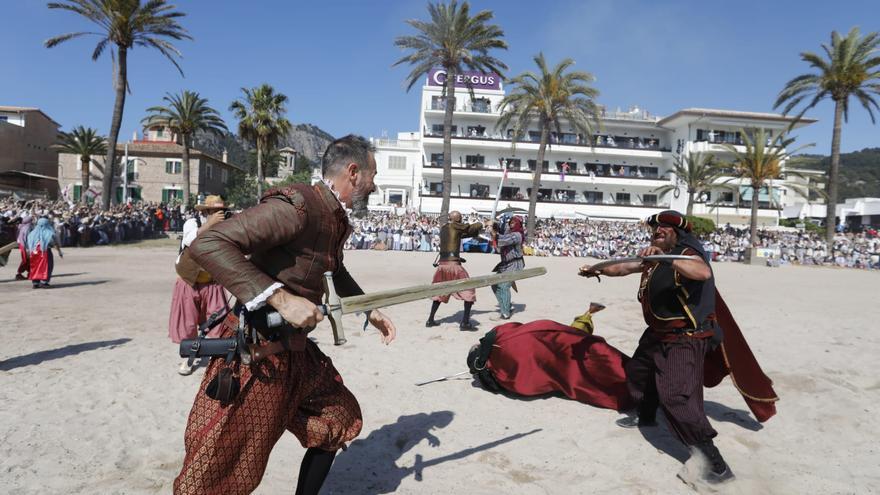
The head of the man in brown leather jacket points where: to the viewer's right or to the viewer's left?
to the viewer's right

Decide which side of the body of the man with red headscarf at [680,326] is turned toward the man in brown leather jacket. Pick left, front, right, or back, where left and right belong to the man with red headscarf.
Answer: front

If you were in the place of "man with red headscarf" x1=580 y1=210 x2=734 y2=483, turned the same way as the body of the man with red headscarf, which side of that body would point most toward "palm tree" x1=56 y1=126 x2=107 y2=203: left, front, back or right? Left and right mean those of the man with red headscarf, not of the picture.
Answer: right

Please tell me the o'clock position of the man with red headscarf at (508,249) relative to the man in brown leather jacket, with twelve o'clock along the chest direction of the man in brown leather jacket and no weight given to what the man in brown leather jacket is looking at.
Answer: The man with red headscarf is roughly at 10 o'clock from the man in brown leather jacket.

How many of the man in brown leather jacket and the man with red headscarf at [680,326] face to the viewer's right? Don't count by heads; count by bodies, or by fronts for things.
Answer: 1

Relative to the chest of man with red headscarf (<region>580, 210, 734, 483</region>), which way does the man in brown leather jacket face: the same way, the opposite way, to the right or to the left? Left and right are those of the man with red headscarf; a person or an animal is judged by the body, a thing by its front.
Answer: the opposite way

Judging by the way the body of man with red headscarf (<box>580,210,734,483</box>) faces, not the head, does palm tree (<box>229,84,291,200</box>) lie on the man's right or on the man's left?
on the man's right

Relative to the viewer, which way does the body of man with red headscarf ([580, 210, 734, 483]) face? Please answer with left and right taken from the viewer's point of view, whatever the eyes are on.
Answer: facing the viewer and to the left of the viewer

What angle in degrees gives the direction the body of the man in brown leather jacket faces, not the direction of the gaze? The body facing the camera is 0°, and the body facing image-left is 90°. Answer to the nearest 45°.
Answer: approximately 270°

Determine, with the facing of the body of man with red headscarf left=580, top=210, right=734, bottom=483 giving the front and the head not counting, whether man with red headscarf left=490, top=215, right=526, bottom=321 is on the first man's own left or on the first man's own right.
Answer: on the first man's own right

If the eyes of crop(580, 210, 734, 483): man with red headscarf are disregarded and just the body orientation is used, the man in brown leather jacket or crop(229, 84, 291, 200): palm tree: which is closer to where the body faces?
the man in brown leather jacket

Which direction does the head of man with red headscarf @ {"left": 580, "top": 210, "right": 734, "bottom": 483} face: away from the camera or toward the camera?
toward the camera

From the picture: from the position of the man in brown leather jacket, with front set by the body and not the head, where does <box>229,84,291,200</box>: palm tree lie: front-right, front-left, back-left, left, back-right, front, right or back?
left

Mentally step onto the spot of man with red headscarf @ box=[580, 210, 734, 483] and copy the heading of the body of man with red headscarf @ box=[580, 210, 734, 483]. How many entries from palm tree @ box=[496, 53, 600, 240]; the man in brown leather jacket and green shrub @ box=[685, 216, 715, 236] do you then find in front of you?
1
